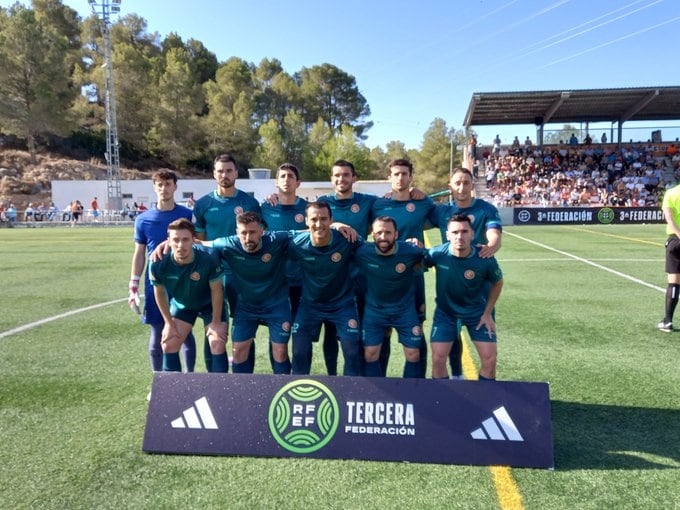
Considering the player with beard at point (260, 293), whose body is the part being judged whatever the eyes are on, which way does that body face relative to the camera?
toward the camera

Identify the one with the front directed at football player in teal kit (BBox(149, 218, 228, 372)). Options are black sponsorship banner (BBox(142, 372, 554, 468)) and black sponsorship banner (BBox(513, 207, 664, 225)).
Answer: black sponsorship banner (BBox(513, 207, 664, 225))

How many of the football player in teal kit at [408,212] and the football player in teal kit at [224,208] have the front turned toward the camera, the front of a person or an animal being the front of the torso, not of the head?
2

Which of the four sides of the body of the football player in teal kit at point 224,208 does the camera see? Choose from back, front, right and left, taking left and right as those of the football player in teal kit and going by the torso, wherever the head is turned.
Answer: front

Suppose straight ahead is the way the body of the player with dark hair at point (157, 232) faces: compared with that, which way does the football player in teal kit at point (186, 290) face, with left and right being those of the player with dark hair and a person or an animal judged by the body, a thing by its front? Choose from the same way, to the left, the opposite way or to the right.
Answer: the same way

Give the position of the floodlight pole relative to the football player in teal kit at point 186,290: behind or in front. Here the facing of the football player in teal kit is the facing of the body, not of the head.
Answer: behind

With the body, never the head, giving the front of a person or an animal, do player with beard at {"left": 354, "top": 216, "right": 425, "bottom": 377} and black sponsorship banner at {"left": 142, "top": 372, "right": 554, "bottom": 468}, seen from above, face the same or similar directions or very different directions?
same or similar directions

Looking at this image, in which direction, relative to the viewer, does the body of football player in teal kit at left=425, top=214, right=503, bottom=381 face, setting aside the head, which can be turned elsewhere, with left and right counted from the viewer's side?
facing the viewer

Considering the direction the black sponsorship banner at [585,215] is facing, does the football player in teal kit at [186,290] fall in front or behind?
in front

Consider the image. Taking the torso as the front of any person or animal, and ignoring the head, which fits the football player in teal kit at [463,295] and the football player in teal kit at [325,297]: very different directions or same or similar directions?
same or similar directions

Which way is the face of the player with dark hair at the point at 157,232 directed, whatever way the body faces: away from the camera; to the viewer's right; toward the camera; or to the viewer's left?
toward the camera

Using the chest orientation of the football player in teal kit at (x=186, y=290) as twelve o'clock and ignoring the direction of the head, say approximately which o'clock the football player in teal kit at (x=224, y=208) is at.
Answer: the football player in teal kit at (x=224, y=208) is roughly at 7 o'clock from the football player in teal kit at (x=186, y=290).

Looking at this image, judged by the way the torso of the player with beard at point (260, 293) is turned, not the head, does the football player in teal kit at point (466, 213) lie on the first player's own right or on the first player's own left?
on the first player's own left

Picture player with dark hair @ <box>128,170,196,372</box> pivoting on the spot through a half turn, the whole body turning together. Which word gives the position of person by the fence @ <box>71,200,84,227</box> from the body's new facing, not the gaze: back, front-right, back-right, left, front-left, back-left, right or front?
front

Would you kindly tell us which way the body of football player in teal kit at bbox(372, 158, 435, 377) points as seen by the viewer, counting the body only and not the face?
toward the camera
